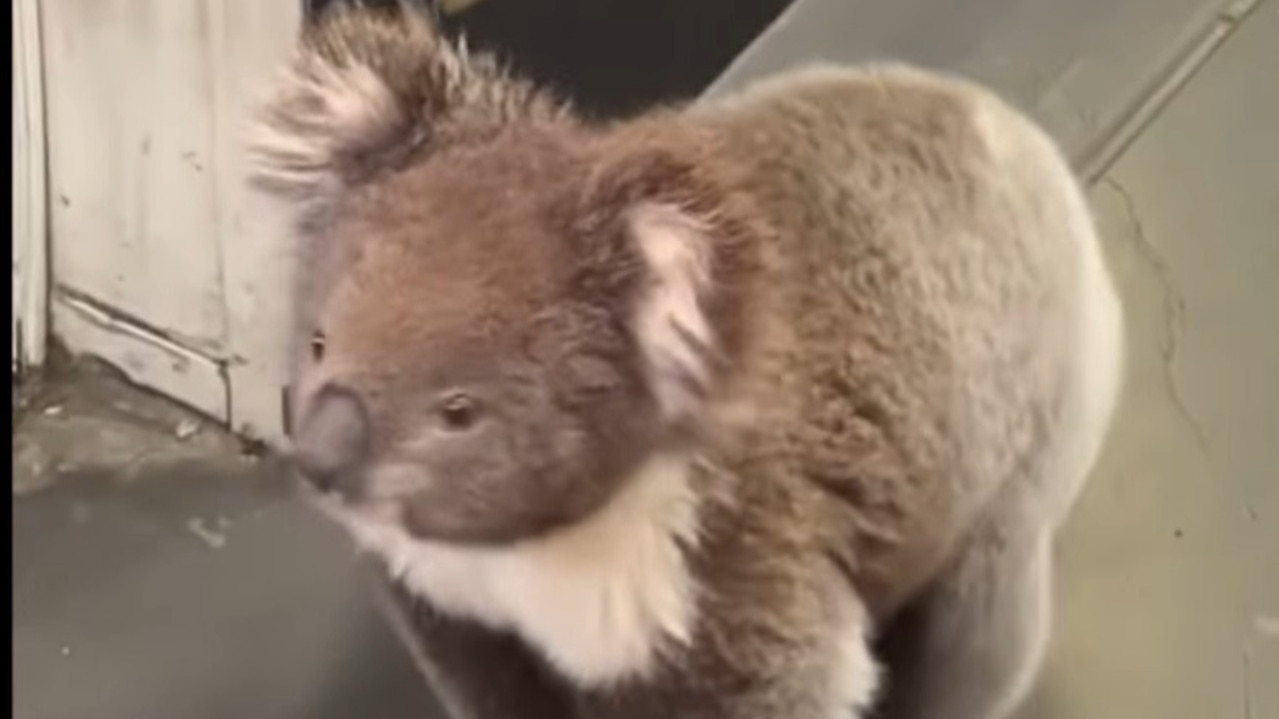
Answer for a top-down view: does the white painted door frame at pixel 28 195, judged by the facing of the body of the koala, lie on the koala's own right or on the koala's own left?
on the koala's own right

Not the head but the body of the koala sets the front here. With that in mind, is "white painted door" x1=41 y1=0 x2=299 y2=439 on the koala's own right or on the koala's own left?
on the koala's own right

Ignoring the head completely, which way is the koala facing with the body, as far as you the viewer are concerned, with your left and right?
facing the viewer and to the left of the viewer
